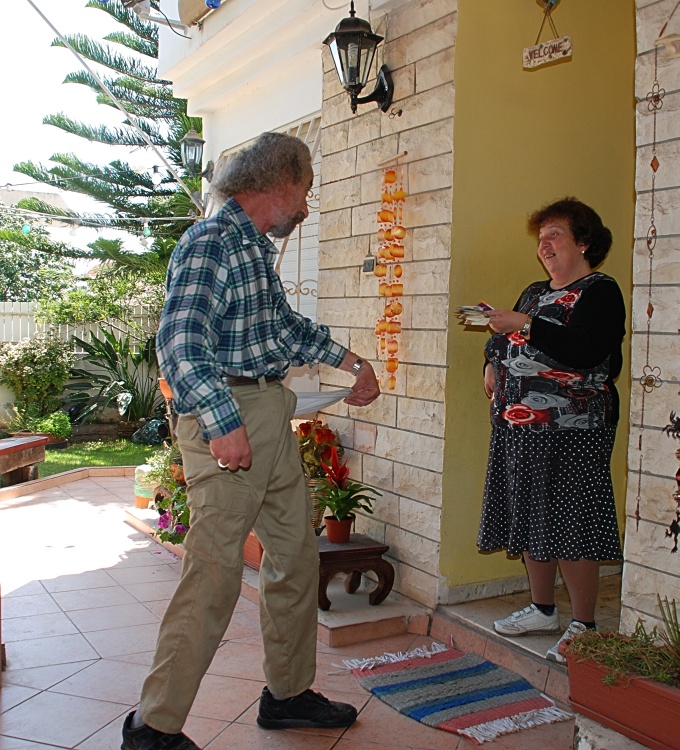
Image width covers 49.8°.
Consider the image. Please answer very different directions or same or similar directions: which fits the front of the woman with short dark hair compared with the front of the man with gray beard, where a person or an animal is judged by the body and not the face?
very different directions

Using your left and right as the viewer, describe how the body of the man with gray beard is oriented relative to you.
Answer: facing to the right of the viewer

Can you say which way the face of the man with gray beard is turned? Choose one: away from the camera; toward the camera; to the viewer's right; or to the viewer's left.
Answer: to the viewer's right

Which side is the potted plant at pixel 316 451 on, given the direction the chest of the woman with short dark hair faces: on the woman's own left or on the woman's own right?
on the woman's own right

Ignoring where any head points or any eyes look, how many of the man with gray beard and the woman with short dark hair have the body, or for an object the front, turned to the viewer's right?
1

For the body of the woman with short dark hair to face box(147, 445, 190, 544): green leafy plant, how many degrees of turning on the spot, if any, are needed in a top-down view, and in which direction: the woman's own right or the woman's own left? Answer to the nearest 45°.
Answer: approximately 90° to the woman's own right

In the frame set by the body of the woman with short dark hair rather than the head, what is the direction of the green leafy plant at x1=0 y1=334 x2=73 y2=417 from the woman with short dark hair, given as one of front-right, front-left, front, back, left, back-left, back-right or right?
right

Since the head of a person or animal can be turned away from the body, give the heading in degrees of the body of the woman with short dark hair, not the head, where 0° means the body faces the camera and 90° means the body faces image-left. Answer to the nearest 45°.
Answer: approximately 45°

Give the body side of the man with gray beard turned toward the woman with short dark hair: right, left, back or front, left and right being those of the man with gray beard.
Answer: front

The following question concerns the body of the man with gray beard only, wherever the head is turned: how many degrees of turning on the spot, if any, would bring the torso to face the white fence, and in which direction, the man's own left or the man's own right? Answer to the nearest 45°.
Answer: approximately 90° to the man's own left

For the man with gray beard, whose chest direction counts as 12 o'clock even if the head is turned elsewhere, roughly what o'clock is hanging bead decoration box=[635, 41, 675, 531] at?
The hanging bead decoration is roughly at 12 o'clock from the man with gray beard.

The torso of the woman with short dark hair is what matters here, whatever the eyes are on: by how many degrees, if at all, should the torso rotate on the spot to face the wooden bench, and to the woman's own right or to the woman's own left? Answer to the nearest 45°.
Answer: approximately 90° to the woman's own right

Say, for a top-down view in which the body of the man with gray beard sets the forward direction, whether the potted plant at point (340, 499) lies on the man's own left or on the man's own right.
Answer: on the man's own left
